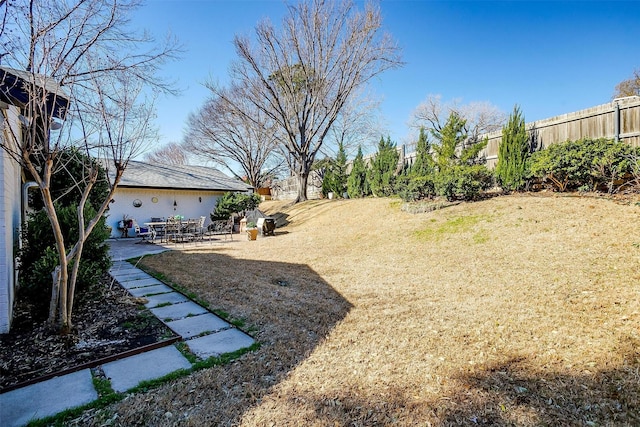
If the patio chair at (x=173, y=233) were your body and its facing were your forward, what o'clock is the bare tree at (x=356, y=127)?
The bare tree is roughly at 2 o'clock from the patio chair.

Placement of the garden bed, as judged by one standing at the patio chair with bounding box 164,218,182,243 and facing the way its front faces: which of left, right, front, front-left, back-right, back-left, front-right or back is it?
back

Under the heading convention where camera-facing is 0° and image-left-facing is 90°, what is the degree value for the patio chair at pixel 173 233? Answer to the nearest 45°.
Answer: approximately 180°

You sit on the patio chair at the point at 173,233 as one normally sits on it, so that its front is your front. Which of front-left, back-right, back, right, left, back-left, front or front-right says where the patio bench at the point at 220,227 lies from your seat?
front-right

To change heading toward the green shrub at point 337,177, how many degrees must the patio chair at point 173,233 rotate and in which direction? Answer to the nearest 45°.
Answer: approximately 45° to its right

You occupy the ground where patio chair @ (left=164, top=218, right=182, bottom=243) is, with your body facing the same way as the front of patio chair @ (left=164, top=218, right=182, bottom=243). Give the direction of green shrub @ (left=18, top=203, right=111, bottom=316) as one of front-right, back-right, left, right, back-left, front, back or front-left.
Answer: back

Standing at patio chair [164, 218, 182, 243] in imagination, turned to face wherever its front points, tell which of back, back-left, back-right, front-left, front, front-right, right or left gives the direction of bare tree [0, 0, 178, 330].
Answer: back

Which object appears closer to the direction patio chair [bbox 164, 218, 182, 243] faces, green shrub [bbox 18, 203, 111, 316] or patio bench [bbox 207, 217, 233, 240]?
the patio bench
